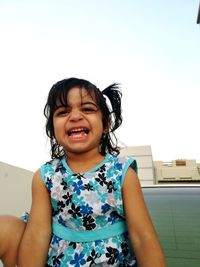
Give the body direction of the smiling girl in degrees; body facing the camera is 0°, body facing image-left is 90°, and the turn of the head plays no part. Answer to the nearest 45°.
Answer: approximately 0°

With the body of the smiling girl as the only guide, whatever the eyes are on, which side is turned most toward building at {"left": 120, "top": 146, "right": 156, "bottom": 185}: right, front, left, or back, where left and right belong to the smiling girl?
back

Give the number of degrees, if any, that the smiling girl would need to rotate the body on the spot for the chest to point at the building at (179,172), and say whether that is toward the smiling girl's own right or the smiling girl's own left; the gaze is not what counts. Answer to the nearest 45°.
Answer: approximately 180°
